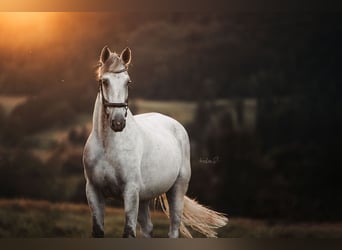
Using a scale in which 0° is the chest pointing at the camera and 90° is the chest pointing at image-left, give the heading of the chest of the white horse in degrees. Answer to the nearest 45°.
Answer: approximately 45°
